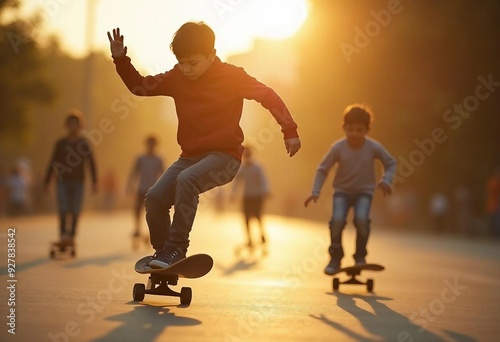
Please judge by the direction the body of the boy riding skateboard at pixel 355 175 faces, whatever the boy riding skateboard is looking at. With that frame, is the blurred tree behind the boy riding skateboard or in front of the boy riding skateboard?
behind

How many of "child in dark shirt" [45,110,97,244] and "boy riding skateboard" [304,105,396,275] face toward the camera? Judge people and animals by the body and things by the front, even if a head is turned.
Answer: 2

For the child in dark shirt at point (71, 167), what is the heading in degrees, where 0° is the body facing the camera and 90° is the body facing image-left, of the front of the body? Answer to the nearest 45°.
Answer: approximately 0°

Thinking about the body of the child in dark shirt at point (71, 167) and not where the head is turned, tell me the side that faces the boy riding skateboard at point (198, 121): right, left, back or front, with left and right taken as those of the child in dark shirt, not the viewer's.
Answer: front

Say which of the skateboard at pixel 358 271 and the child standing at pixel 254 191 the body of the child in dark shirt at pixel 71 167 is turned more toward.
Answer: the skateboard

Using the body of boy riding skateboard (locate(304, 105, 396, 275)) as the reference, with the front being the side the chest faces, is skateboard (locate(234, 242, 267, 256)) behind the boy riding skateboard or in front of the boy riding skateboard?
behind

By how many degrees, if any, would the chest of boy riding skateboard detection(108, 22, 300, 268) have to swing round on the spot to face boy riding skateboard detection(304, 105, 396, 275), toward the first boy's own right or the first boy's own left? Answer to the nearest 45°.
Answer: approximately 180°

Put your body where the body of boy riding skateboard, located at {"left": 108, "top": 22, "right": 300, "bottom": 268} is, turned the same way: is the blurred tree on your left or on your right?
on your right

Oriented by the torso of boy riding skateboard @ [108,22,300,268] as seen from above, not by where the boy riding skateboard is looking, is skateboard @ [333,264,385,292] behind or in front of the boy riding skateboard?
behind
